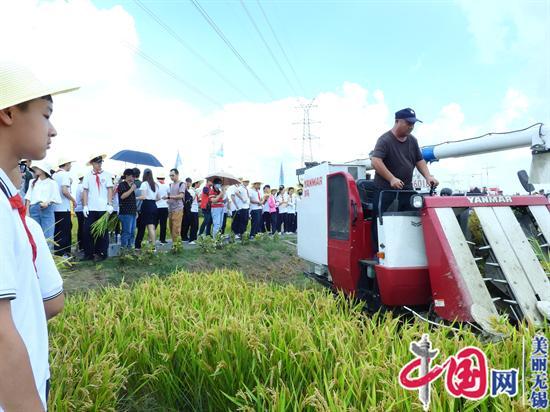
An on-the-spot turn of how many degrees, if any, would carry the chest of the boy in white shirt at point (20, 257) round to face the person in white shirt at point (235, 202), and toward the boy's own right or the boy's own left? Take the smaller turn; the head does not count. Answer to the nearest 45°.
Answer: approximately 45° to the boy's own left

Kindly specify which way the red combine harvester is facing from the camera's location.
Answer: facing the viewer and to the right of the viewer

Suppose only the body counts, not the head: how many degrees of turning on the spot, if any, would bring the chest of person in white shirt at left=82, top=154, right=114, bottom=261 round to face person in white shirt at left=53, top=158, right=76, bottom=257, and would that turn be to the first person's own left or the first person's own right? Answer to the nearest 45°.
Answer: approximately 135° to the first person's own right

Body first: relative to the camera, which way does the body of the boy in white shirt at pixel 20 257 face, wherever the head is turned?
to the viewer's right

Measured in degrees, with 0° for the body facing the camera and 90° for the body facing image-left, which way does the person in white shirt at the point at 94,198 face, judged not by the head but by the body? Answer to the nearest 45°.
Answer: approximately 0°

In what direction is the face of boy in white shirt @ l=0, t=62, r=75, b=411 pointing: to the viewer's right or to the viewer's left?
to the viewer's right

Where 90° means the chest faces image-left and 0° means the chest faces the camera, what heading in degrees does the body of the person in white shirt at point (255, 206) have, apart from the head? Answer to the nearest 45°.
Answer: approximately 315°

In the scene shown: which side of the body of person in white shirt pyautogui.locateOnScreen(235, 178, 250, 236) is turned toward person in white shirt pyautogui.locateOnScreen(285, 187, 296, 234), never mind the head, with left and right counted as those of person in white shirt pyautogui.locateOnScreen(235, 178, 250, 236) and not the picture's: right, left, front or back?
left

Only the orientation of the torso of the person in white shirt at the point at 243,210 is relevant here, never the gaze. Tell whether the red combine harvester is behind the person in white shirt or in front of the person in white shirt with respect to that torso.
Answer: in front

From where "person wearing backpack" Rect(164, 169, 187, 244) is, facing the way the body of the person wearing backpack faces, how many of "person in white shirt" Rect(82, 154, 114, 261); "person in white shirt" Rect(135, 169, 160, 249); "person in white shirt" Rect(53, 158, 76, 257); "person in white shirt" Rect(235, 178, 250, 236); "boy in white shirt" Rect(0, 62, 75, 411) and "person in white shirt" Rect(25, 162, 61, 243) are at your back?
1

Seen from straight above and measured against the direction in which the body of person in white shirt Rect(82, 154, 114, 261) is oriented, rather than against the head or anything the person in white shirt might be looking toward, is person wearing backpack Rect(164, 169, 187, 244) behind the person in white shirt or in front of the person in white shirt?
behind

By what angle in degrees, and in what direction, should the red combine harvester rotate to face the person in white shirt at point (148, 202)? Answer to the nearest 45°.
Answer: approximately 180°

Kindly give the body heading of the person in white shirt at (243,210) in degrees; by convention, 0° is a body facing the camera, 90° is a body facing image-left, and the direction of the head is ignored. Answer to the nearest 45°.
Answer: approximately 315°

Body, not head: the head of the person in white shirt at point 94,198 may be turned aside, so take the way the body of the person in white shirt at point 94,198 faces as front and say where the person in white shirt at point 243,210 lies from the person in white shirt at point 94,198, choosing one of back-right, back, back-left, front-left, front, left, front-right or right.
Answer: back-left
